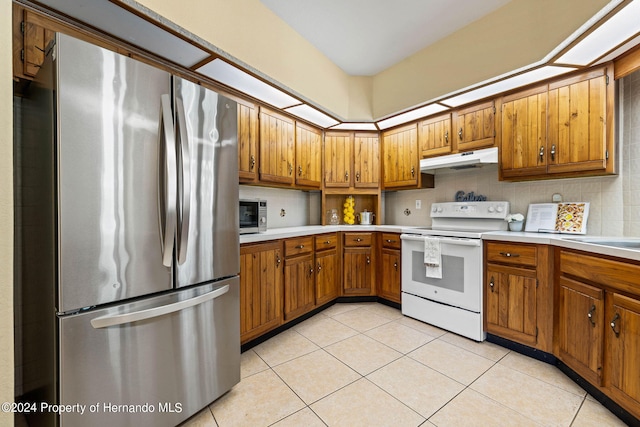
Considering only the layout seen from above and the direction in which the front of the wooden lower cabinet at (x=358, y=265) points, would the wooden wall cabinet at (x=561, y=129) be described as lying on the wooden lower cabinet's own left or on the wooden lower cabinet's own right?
on the wooden lower cabinet's own left

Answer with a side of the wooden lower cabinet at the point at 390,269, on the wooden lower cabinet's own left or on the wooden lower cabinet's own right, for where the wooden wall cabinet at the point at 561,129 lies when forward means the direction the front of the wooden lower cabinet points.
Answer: on the wooden lower cabinet's own left

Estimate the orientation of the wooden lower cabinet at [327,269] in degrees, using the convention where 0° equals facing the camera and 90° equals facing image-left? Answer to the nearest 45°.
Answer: approximately 315°

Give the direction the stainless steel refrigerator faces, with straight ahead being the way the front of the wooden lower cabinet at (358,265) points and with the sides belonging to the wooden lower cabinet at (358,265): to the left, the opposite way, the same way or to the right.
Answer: to the left

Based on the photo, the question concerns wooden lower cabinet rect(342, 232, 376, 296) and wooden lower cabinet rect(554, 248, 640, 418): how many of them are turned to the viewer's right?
0

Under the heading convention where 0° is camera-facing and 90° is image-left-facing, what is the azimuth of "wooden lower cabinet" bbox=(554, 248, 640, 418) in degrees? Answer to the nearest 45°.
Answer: approximately 45°

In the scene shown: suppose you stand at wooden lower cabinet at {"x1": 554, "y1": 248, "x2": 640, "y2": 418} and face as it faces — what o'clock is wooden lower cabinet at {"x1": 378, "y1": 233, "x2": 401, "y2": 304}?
wooden lower cabinet at {"x1": 378, "y1": 233, "x2": 401, "y2": 304} is roughly at 2 o'clock from wooden lower cabinet at {"x1": 554, "y1": 248, "x2": 640, "y2": 418}.

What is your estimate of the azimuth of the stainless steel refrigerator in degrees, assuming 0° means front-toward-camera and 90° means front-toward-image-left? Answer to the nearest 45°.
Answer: approximately 315°

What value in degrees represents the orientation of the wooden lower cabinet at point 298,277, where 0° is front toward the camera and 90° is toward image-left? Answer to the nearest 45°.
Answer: approximately 315°

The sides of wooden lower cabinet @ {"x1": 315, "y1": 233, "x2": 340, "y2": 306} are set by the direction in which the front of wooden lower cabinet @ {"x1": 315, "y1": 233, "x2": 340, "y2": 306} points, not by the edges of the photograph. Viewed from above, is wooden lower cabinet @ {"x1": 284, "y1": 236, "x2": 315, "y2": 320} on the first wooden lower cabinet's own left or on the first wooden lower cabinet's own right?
on the first wooden lower cabinet's own right
